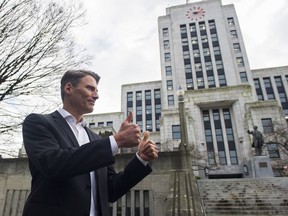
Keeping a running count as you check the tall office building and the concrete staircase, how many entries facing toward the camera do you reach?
2

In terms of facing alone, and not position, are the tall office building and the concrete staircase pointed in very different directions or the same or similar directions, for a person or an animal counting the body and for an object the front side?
same or similar directions

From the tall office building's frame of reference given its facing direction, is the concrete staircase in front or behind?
in front

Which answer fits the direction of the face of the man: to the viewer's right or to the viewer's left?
to the viewer's right

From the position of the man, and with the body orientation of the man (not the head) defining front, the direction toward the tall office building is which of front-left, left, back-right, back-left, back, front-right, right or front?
left

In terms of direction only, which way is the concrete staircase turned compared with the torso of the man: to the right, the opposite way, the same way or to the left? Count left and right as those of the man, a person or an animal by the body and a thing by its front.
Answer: to the right

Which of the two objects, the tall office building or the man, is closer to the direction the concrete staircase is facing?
the man

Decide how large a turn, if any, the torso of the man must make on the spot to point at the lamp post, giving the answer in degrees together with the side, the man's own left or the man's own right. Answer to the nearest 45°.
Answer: approximately 90° to the man's own left

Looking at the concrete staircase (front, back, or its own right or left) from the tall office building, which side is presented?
back

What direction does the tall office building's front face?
toward the camera

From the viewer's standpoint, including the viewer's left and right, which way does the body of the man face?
facing the viewer and to the right of the viewer
